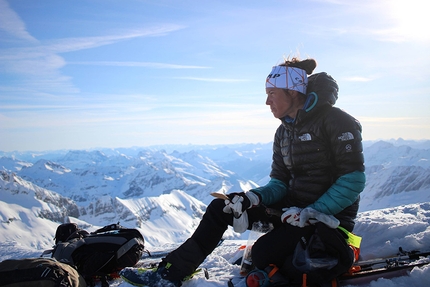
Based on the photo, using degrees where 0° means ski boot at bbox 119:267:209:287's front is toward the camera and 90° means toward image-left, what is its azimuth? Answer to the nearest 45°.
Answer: approximately 90°
